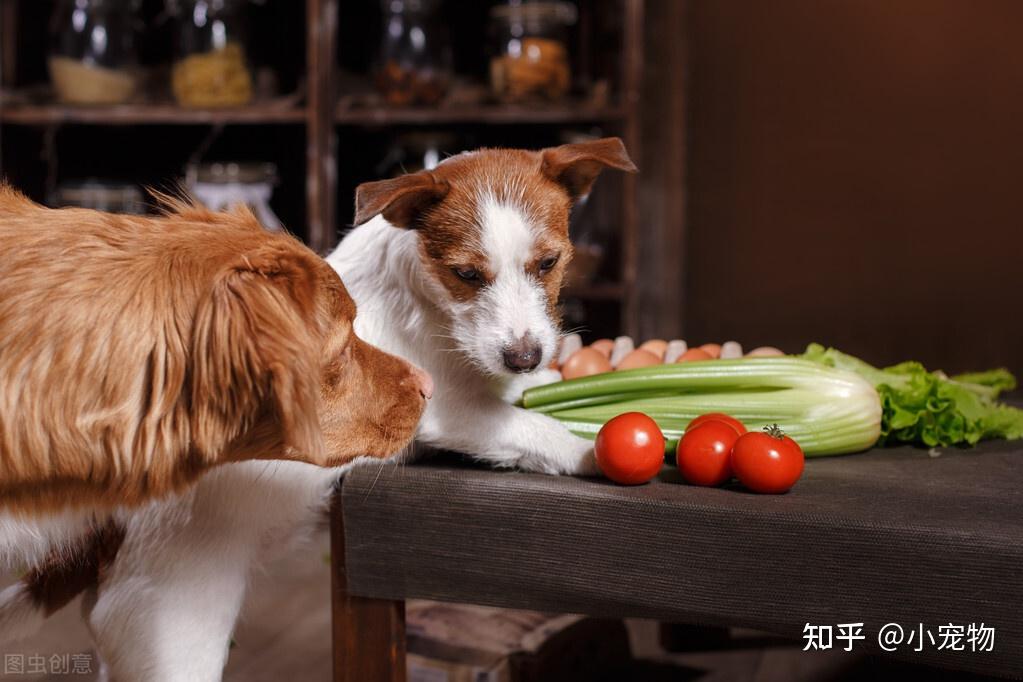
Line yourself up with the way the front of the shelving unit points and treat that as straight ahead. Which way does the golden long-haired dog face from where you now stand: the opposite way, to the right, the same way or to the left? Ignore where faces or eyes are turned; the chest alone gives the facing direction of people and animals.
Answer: to the left

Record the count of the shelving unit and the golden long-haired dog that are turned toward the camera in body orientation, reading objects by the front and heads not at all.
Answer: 1

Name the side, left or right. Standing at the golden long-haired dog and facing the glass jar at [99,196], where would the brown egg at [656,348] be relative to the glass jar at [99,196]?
right

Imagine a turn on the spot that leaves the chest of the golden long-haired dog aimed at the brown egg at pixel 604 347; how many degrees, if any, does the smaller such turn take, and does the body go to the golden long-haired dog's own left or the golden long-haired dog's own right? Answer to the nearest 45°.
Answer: approximately 45° to the golden long-haired dog's own left

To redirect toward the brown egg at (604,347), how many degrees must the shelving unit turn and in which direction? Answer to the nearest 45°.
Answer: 0° — it already faces it

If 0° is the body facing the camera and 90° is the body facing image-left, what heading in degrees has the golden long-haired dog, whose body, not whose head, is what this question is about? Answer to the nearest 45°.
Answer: approximately 270°
